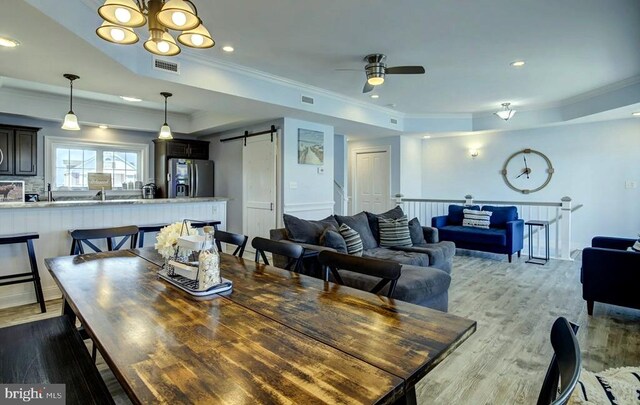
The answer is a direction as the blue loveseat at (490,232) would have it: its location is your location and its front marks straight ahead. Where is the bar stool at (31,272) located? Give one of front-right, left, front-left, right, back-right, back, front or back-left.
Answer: front

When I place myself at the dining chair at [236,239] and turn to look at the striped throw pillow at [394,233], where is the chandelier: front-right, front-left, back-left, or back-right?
back-right

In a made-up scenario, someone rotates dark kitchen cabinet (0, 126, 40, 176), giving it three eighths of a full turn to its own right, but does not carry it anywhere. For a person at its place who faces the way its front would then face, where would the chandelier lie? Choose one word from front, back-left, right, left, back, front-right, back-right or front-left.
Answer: back-left

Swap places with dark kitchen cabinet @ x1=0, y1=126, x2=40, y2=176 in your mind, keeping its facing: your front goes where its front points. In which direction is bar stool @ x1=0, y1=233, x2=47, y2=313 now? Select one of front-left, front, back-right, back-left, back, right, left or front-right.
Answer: front

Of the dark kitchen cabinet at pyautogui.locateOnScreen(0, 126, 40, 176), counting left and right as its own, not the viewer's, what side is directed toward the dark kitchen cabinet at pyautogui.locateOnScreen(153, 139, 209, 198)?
left

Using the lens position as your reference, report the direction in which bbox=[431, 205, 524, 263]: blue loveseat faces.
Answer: facing the viewer and to the left of the viewer

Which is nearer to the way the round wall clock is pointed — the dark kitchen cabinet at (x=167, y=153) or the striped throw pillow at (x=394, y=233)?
the striped throw pillow

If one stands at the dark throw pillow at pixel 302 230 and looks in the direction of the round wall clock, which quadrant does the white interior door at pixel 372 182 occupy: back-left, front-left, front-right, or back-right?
front-left

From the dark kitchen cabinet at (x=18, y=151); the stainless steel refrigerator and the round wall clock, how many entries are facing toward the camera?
3

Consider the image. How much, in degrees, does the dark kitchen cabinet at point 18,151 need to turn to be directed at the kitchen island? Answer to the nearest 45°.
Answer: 0° — it already faces it

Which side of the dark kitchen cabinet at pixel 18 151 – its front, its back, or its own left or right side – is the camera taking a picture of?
front

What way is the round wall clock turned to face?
toward the camera

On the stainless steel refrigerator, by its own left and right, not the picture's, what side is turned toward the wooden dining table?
front

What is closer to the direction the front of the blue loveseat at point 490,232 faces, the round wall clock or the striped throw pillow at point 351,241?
the striped throw pillow

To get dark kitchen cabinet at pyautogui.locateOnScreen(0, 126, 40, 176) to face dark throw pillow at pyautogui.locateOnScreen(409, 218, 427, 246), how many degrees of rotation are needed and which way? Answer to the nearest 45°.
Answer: approximately 45° to its left

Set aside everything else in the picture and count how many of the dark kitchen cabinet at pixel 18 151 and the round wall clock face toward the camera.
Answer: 2
